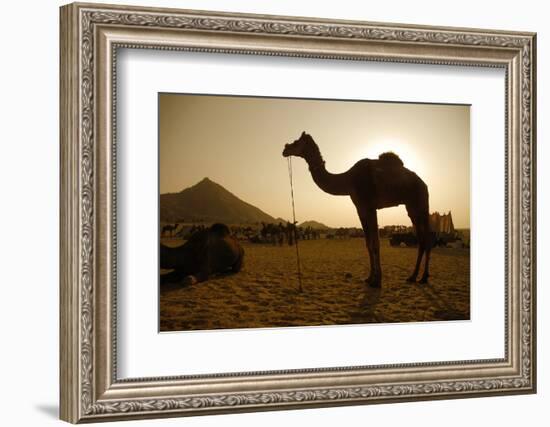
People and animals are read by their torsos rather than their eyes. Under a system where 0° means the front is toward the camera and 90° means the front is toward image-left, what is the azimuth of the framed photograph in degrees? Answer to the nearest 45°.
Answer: approximately 315°
